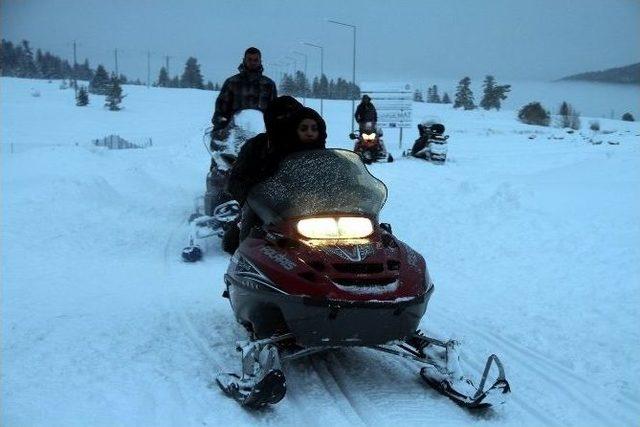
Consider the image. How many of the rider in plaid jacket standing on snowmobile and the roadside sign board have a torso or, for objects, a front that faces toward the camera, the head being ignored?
2

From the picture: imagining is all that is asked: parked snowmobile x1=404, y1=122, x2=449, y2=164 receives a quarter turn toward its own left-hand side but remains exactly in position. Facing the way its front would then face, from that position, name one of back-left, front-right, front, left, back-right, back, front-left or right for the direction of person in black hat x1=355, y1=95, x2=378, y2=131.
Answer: back-right

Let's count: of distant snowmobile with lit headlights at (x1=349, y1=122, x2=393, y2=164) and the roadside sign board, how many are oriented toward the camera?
2

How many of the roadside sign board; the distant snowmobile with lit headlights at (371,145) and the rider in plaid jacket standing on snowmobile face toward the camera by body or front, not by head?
3

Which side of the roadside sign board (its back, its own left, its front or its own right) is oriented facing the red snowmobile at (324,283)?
front

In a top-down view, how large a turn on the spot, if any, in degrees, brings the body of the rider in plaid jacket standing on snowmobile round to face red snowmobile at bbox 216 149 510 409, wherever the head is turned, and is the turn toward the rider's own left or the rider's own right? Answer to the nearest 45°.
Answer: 0° — they already face it
